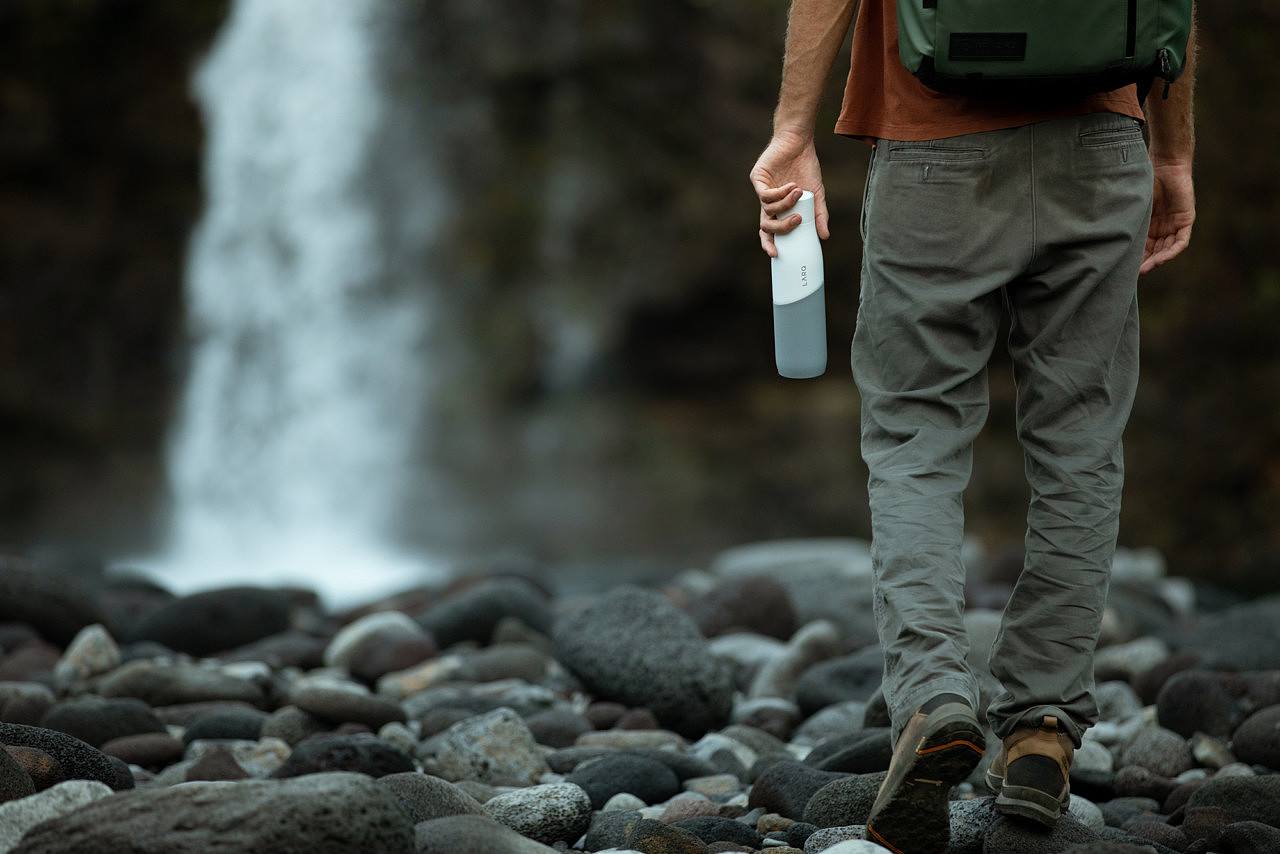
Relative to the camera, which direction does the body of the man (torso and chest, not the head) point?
away from the camera

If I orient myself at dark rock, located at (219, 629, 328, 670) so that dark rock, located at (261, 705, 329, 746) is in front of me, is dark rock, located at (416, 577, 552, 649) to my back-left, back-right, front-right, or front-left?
back-left

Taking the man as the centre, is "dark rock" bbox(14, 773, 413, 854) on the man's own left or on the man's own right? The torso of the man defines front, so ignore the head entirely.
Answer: on the man's own left

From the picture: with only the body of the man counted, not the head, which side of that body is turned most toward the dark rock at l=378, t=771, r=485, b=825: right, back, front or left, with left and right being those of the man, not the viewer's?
left

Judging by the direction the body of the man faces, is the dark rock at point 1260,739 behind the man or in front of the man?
in front

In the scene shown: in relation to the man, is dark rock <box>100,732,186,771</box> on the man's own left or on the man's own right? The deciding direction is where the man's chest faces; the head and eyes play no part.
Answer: on the man's own left

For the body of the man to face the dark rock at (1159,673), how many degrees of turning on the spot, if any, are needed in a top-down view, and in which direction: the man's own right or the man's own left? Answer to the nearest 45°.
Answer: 0° — they already face it

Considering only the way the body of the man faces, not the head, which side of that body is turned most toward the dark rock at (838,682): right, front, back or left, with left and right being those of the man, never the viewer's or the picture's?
front
